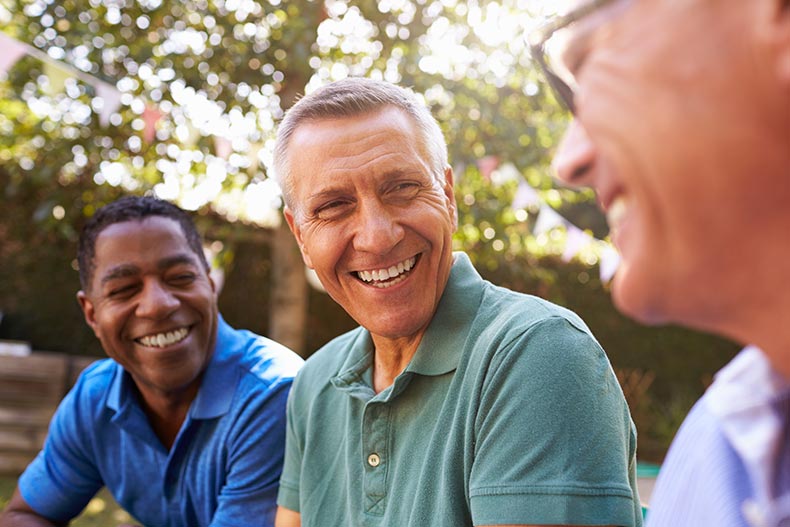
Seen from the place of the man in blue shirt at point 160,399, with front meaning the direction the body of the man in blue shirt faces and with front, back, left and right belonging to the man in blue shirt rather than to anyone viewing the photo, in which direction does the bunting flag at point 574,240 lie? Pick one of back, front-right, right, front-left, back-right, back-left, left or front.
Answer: back-left

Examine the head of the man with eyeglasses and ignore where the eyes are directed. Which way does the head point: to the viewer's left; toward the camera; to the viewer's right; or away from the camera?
to the viewer's left

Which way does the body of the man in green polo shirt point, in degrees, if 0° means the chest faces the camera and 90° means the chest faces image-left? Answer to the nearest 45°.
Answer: approximately 45°

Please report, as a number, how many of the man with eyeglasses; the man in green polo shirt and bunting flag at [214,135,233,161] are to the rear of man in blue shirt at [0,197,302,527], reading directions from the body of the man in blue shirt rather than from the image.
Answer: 1

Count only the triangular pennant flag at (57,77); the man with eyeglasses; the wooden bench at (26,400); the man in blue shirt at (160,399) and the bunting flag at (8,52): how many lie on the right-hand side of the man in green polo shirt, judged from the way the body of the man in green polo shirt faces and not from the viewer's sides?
4

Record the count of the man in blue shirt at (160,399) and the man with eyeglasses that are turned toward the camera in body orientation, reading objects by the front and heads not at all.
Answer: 1

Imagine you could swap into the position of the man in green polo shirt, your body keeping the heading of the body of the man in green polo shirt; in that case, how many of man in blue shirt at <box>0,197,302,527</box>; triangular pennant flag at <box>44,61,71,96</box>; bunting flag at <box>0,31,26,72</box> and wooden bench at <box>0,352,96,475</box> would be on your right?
4

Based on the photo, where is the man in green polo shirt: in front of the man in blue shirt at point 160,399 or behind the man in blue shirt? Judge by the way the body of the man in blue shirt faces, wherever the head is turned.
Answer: in front

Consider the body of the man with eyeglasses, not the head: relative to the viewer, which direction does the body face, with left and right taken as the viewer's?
facing to the left of the viewer

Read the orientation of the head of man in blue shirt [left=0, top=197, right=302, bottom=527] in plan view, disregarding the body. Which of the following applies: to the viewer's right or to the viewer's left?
to the viewer's right

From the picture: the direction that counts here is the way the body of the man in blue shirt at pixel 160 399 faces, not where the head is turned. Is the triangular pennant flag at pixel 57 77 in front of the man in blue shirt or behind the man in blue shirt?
behind

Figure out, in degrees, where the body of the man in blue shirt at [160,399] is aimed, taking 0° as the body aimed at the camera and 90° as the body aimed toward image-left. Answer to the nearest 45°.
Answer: approximately 0°
